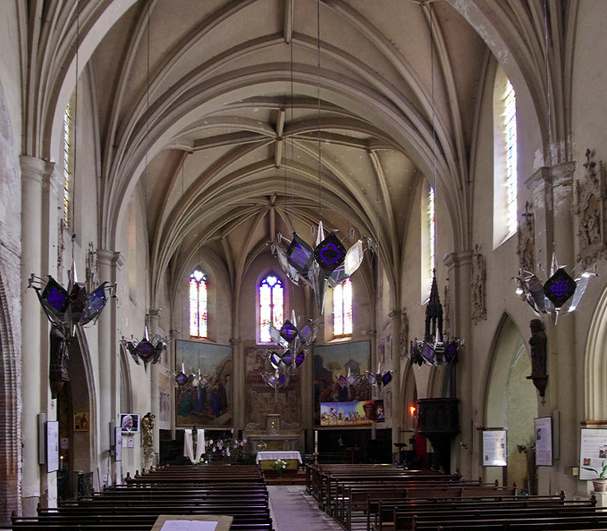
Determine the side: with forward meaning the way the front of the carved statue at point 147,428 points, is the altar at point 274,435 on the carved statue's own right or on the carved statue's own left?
on the carved statue's own left

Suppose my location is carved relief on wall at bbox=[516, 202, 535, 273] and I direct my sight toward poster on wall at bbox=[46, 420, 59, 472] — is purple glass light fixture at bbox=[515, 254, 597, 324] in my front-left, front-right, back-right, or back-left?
front-left

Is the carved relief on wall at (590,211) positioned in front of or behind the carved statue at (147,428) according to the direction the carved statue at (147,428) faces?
in front

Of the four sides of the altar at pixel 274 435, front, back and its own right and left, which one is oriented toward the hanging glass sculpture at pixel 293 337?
front

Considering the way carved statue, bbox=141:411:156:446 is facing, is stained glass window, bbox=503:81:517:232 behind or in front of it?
in front

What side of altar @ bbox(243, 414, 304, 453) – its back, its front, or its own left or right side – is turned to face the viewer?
front

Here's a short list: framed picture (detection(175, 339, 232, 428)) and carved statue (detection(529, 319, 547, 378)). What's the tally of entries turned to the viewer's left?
1

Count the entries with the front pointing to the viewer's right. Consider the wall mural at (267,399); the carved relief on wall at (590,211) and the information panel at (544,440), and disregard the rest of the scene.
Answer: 0

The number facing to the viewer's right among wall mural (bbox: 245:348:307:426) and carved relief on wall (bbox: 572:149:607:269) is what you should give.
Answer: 0

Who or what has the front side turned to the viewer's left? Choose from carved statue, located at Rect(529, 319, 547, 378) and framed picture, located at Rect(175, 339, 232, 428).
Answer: the carved statue

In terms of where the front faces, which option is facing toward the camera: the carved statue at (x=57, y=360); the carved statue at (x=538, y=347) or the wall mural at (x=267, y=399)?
the wall mural

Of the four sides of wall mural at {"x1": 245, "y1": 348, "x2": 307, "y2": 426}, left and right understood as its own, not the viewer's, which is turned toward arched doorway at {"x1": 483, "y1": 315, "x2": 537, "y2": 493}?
front

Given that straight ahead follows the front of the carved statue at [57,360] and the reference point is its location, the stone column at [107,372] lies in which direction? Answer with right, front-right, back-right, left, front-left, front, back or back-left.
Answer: left

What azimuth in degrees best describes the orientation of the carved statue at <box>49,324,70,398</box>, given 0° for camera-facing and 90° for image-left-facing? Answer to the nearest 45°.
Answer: approximately 270°

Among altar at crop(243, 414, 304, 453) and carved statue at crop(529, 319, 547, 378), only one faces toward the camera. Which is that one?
the altar
